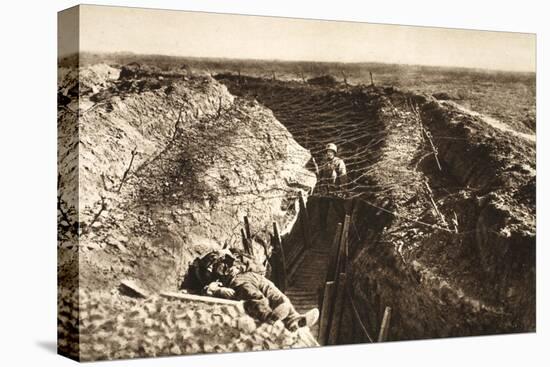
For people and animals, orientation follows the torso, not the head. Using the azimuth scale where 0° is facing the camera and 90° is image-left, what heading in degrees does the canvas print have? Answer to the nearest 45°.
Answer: approximately 315°
